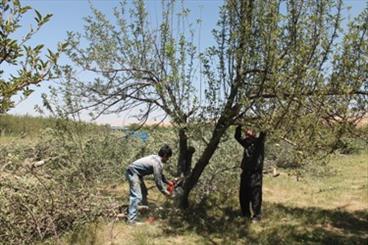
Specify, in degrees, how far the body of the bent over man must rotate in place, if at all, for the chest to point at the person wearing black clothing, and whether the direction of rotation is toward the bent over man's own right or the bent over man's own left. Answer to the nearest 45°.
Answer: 0° — they already face them

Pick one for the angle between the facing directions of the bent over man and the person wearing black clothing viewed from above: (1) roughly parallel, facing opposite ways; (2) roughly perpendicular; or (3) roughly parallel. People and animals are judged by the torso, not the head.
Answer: roughly perpendicular

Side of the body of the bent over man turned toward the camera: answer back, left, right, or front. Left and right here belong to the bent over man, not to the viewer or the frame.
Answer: right
